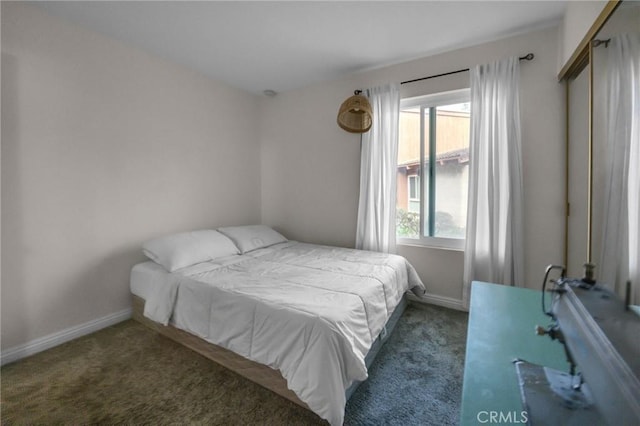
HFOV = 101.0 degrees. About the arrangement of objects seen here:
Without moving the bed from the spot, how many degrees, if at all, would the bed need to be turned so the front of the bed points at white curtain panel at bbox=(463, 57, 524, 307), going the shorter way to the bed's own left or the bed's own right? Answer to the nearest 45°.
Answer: approximately 45° to the bed's own left

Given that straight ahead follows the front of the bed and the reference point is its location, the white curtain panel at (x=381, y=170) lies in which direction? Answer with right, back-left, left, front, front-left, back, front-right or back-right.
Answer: left

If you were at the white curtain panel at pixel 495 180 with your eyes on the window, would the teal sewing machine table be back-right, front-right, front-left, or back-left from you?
back-left

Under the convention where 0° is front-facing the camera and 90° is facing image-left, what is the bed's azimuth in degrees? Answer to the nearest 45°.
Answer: approximately 315°

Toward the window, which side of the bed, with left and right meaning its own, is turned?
left

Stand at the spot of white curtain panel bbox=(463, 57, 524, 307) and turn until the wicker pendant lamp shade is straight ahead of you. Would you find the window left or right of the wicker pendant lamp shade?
right

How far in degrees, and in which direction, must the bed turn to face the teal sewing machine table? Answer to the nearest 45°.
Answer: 0° — it already faces it
